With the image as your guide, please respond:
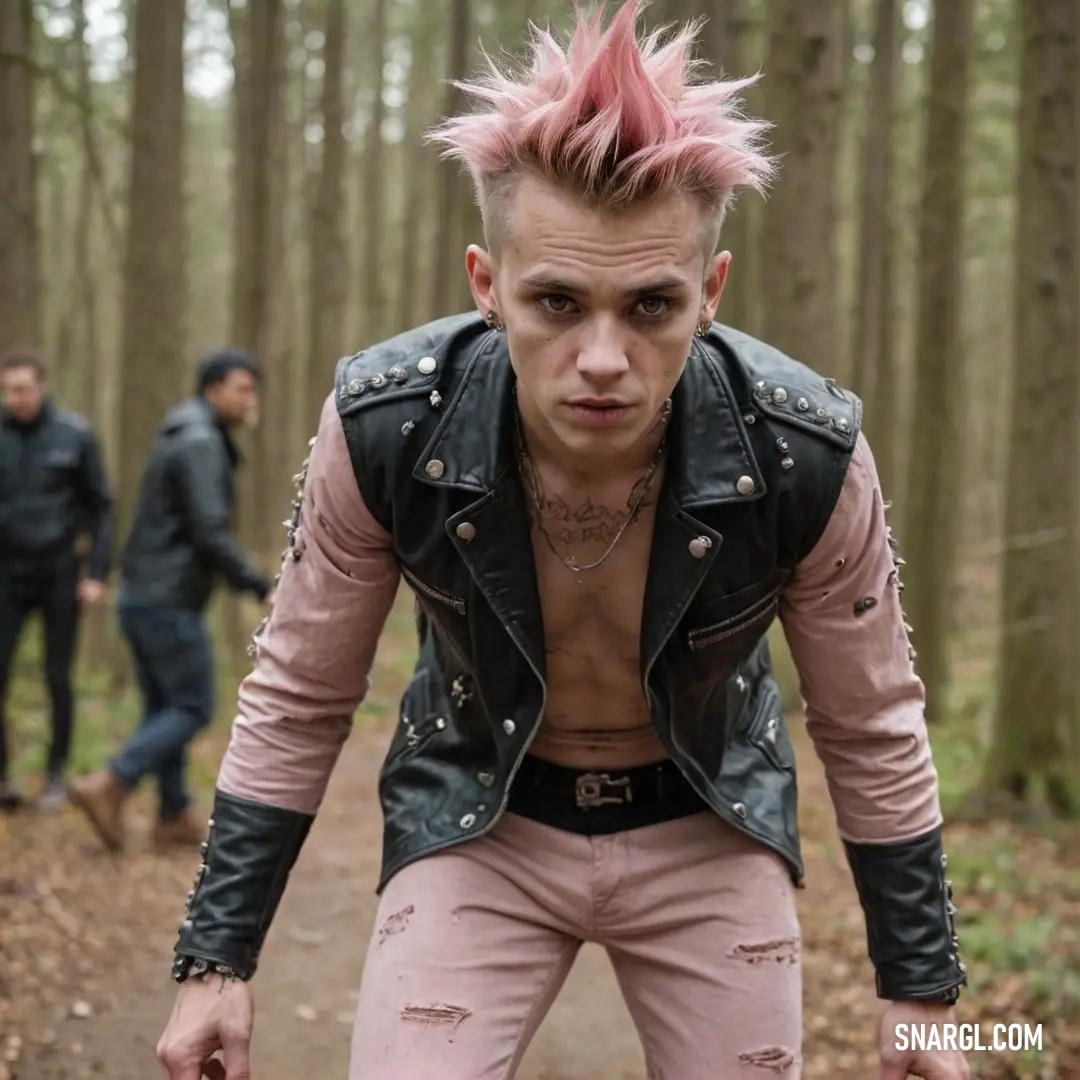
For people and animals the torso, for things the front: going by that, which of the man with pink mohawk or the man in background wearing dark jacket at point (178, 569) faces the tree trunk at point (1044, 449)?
the man in background wearing dark jacket

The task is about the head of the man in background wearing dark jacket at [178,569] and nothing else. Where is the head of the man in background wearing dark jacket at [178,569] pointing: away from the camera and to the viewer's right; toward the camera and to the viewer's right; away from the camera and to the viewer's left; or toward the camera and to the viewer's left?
toward the camera and to the viewer's right

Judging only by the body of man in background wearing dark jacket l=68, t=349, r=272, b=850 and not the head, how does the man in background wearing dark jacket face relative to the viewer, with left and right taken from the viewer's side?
facing to the right of the viewer

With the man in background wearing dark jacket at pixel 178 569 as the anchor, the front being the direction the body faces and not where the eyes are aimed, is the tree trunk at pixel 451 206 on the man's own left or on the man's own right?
on the man's own left

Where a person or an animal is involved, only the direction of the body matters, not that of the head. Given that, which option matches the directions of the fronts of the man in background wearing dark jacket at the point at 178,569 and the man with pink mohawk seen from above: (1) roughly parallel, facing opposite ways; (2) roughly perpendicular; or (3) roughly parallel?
roughly perpendicular

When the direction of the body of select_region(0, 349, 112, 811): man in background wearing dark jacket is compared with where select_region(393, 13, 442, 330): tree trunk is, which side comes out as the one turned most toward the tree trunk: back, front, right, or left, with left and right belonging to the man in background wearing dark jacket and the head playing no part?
back

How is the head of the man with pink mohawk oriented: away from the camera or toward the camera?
toward the camera

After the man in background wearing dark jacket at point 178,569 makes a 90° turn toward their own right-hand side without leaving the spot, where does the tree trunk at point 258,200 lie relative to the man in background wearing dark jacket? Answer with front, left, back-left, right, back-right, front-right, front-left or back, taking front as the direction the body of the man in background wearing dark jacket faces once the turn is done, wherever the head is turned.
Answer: back

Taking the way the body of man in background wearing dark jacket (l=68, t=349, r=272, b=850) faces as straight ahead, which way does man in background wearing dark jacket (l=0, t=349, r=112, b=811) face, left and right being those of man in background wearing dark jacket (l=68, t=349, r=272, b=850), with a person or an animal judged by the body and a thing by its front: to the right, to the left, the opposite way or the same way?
to the right

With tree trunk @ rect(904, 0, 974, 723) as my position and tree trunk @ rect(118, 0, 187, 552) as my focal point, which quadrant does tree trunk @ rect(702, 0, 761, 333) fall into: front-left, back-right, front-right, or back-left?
front-right

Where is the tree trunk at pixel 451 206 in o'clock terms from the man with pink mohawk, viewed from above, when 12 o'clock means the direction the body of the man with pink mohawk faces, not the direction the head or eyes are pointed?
The tree trunk is roughly at 6 o'clock from the man with pink mohawk.

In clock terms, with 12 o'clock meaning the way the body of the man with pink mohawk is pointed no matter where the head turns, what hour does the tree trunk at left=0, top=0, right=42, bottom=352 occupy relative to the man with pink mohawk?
The tree trunk is roughly at 5 o'clock from the man with pink mohawk.

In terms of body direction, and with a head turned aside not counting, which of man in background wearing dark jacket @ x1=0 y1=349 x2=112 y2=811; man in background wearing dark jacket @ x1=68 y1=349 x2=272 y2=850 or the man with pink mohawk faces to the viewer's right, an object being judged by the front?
man in background wearing dark jacket @ x1=68 y1=349 x2=272 y2=850

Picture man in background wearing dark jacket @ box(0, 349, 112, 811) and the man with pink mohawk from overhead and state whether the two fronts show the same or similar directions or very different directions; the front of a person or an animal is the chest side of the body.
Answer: same or similar directions

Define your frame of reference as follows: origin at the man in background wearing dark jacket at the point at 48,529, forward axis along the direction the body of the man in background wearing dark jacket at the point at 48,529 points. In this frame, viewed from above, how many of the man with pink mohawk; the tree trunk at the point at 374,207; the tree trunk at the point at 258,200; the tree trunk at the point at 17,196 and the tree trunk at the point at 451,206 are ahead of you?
1

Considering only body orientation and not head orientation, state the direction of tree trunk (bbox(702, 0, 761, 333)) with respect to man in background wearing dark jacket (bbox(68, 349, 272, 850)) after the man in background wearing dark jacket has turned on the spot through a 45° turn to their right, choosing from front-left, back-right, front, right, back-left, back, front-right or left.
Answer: left

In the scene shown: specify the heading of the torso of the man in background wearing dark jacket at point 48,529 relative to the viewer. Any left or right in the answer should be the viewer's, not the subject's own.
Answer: facing the viewer

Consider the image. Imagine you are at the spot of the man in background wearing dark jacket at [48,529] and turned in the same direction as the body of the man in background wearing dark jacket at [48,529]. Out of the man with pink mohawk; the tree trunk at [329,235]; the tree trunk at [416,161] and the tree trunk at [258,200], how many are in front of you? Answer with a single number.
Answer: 1

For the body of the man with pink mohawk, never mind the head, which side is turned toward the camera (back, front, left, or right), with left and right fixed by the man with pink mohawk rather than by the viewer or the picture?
front

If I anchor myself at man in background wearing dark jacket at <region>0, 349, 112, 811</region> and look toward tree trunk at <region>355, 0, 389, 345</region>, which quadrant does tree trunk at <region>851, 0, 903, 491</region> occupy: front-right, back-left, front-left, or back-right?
front-right
